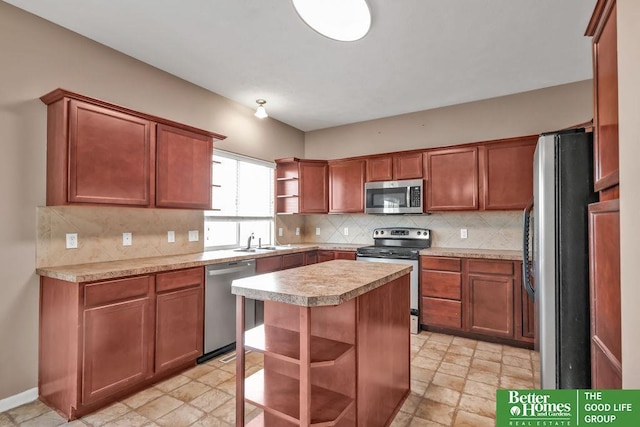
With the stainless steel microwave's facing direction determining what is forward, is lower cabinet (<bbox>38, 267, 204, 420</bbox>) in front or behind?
in front

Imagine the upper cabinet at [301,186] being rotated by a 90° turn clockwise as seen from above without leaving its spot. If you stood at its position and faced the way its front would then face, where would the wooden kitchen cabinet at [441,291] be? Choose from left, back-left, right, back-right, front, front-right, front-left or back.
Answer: back-left

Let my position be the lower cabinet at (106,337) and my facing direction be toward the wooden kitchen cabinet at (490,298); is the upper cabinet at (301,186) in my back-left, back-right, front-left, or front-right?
front-left

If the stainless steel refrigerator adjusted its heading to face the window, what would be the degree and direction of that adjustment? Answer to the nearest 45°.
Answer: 0° — it already faces it

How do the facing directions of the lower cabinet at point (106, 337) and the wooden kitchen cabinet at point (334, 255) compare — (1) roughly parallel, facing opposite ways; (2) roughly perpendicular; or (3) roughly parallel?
roughly perpendicular

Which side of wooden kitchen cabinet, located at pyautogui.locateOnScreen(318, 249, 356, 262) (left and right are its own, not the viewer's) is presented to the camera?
front

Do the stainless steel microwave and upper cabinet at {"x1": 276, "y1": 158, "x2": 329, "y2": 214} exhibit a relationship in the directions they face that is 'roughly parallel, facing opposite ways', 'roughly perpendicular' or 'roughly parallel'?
roughly parallel

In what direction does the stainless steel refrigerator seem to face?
to the viewer's left

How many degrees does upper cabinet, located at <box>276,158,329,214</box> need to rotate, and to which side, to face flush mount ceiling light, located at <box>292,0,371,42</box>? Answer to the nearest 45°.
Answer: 0° — it already faces it

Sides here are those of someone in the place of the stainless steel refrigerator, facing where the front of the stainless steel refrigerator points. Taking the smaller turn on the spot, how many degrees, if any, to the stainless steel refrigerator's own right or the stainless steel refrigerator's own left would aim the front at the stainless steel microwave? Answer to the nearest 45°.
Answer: approximately 45° to the stainless steel refrigerator's own right

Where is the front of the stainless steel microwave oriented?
toward the camera

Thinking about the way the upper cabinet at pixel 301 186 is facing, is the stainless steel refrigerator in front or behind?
in front

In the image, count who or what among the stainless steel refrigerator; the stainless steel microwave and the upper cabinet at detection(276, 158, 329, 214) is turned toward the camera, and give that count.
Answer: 2

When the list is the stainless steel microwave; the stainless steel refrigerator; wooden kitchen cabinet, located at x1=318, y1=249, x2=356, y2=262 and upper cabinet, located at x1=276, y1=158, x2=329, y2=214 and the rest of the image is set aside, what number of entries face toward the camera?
3

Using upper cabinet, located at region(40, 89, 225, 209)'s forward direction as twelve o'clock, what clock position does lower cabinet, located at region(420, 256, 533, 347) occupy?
The lower cabinet is roughly at 11 o'clock from the upper cabinet.

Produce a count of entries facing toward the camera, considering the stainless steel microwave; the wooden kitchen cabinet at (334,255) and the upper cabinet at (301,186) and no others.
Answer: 3

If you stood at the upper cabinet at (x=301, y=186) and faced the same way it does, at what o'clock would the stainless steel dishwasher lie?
The stainless steel dishwasher is roughly at 1 o'clock from the upper cabinet.

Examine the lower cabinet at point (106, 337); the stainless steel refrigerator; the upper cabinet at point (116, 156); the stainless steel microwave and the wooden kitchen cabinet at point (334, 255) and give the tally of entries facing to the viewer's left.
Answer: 1

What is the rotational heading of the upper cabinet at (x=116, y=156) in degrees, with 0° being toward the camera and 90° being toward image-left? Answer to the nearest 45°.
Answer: approximately 315°
